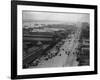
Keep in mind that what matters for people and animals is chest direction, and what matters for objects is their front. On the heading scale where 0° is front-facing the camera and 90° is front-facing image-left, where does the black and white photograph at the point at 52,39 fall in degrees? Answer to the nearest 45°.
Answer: approximately 315°
